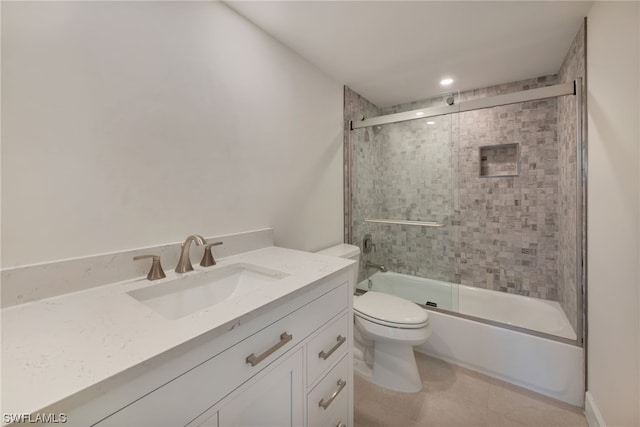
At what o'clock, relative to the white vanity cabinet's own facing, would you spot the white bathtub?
The white bathtub is roughly at 10 o'clock from the white vanity cabinet.

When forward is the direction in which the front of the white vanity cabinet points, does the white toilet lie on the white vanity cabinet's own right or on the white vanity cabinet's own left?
on the white vanity cabinet's own left

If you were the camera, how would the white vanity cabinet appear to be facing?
facing the viewer and to the right of the viewer

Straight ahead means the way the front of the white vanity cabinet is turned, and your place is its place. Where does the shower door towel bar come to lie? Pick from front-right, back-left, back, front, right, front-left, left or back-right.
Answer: left

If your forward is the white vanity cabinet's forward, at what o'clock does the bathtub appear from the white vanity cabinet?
The bathtub is roughly at 10 o'clock from the white vanity cabinet.
